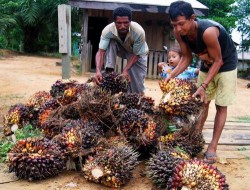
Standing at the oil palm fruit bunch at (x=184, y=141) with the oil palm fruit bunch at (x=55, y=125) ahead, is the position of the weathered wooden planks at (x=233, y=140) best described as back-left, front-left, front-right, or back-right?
back-right

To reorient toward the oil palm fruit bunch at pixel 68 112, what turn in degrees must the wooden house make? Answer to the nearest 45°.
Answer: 0° — it already faces it

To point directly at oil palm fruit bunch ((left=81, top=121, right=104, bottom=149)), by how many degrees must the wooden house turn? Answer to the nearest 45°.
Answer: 0° — it already faces it

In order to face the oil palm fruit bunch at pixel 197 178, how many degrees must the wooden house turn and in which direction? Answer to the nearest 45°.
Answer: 0° — it already faces it

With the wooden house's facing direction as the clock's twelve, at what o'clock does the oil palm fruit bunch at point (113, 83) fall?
The oil palm fruit bunch is roughly at 12 o'clock from the wooden house.

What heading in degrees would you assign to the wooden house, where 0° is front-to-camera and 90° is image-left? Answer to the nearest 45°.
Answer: approximately 0°

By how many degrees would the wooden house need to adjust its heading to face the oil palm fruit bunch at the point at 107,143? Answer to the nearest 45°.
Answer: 0° — it already faces it

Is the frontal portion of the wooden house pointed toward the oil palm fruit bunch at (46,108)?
yes

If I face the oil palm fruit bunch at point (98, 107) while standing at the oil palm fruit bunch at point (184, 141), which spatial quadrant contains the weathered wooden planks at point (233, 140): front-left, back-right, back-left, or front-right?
back-right

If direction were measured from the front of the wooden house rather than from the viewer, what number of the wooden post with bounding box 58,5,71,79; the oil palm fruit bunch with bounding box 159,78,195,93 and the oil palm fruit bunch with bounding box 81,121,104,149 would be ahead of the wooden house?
3

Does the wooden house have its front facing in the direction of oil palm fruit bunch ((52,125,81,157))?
yes

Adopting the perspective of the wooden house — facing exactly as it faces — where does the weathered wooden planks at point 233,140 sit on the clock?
The weathered wooden planks is roughly at 12 o'clock from the wooden house.
